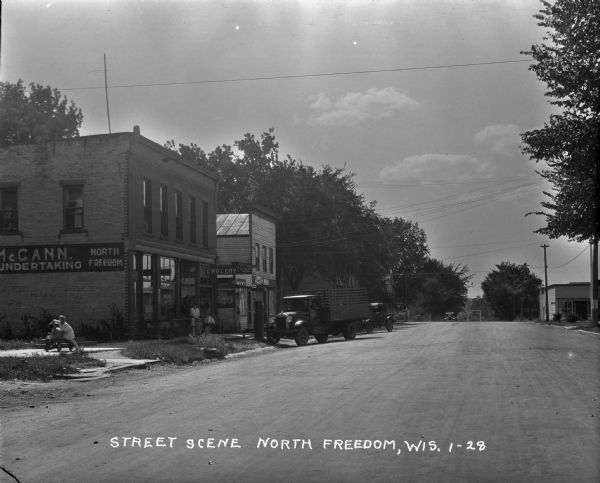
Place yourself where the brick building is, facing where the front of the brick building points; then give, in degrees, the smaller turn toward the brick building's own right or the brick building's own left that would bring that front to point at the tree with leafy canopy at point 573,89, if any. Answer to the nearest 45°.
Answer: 0° — it already faces it

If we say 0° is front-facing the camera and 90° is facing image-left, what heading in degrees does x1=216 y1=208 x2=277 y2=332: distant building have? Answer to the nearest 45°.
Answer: approximately 315°

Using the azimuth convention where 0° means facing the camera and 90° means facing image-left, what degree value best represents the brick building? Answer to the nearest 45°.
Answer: approximately 315°

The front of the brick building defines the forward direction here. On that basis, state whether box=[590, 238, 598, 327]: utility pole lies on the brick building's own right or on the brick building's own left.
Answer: on the brick building's own left
